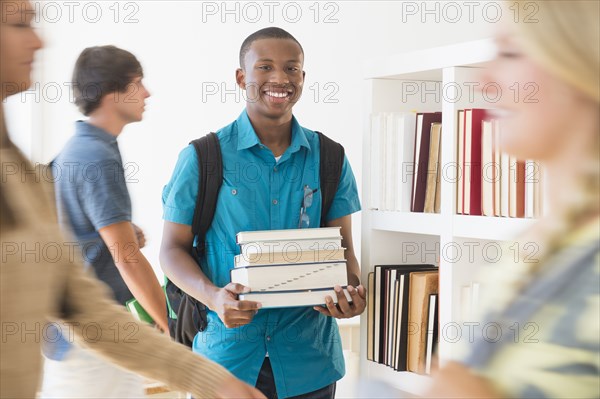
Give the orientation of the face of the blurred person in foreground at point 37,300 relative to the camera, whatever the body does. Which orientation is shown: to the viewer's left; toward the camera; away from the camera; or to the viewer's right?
to the viewer's right

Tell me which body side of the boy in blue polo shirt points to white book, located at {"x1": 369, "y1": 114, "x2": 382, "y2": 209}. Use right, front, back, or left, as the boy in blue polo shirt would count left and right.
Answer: front

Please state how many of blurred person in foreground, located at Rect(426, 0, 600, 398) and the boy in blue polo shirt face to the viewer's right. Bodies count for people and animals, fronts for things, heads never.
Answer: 1

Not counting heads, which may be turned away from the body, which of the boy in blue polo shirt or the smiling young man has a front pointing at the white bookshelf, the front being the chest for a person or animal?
the boy in blue polo shirt

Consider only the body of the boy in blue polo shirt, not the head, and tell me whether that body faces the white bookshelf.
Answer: yes

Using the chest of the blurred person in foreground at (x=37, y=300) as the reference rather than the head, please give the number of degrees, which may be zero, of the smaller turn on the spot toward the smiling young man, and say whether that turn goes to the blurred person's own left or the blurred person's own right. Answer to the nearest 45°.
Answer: approximately 45° to the blurred person's own left

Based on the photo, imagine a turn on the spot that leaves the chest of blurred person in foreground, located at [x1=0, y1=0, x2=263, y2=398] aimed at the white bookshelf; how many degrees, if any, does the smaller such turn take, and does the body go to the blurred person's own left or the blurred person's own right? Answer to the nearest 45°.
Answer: approximately 45° to the blurred person's own left

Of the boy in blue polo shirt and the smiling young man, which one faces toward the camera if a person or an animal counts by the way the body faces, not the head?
the smiling young man

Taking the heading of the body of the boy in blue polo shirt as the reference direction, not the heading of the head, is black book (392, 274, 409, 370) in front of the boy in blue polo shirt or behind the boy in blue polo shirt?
in front

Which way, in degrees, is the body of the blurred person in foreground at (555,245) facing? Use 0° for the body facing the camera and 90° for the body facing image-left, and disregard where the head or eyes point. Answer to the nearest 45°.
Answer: approximately 90°

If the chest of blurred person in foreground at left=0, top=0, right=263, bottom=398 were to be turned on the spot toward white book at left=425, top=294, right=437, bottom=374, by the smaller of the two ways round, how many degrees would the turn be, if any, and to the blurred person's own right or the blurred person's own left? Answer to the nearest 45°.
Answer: approximately 45° to the blurred person's own left

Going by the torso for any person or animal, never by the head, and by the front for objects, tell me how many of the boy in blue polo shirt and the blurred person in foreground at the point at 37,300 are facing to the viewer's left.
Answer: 0

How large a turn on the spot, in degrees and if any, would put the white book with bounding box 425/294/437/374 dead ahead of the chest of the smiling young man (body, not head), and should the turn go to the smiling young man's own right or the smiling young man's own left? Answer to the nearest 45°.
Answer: approximately 90° to the smiling young man's own left

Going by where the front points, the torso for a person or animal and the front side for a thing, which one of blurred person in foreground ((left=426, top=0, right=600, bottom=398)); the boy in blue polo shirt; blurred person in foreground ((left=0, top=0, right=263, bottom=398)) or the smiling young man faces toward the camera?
the smiling young man

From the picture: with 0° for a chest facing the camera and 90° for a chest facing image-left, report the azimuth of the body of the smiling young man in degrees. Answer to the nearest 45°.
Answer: approximately 0°

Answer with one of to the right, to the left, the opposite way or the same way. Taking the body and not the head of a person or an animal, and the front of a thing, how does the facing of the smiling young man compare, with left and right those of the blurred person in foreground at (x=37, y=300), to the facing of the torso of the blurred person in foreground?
to the right
